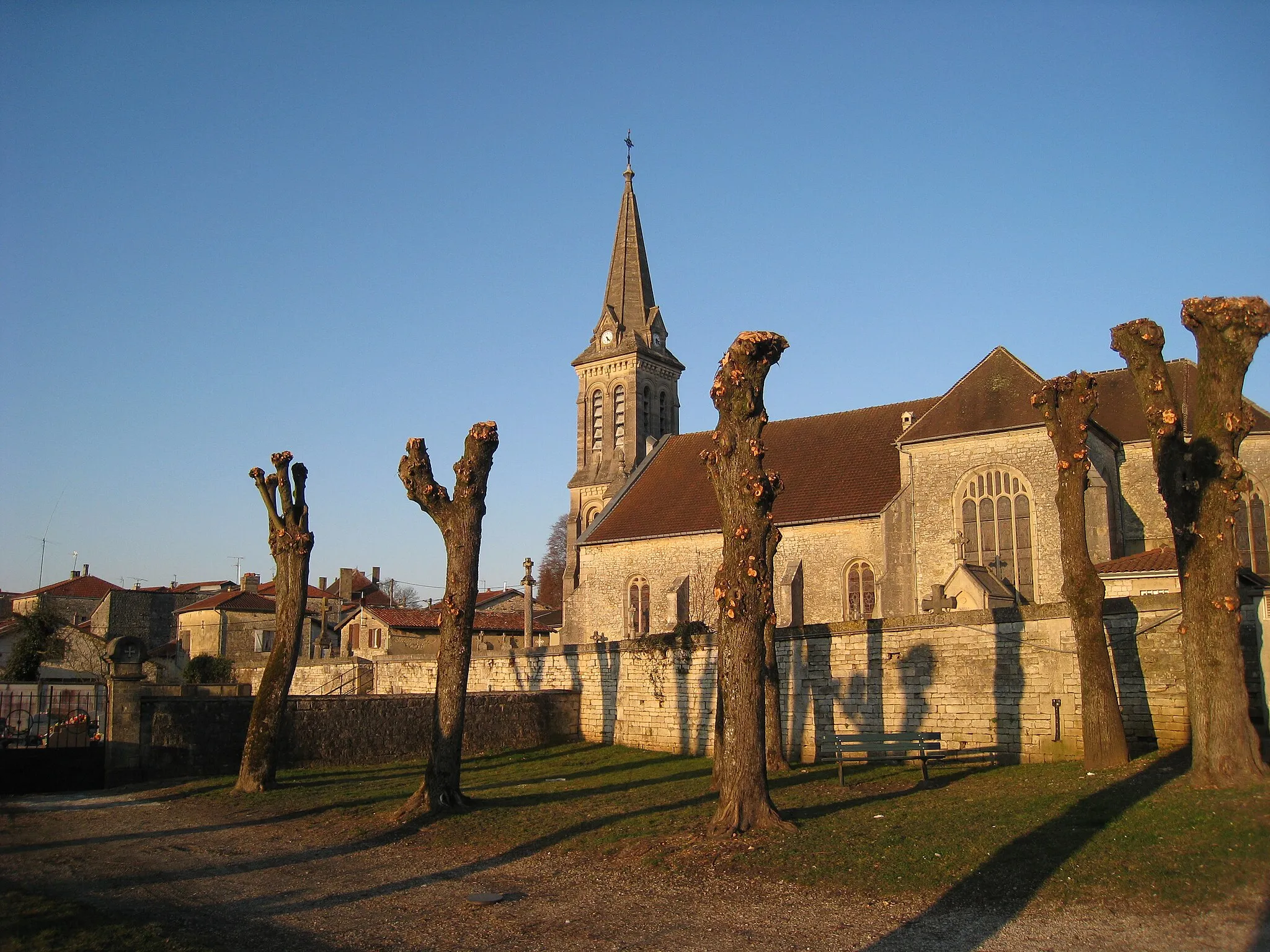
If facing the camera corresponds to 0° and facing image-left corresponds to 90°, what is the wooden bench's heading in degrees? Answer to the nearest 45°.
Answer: approximately 0°

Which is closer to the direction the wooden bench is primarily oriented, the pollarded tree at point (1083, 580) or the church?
the pollarded tree

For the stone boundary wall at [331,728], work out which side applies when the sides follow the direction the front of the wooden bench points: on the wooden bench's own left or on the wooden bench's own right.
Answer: on the wooden bench's own right

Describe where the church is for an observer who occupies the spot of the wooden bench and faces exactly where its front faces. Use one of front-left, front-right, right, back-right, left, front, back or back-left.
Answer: back

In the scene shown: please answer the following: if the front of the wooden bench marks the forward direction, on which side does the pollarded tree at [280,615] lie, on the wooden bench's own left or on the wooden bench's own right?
on the wooden bench's own right

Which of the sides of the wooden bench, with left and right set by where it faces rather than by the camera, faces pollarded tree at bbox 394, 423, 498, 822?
right

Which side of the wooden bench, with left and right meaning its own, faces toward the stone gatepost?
right

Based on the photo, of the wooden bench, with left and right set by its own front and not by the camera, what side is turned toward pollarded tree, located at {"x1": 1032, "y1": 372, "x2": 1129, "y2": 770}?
left

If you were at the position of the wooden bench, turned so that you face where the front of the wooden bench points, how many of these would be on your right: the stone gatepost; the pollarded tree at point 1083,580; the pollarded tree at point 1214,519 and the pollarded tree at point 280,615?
2

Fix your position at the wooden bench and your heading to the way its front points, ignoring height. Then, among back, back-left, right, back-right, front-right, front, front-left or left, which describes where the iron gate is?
right

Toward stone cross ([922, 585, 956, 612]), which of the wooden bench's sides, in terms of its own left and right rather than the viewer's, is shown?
back
